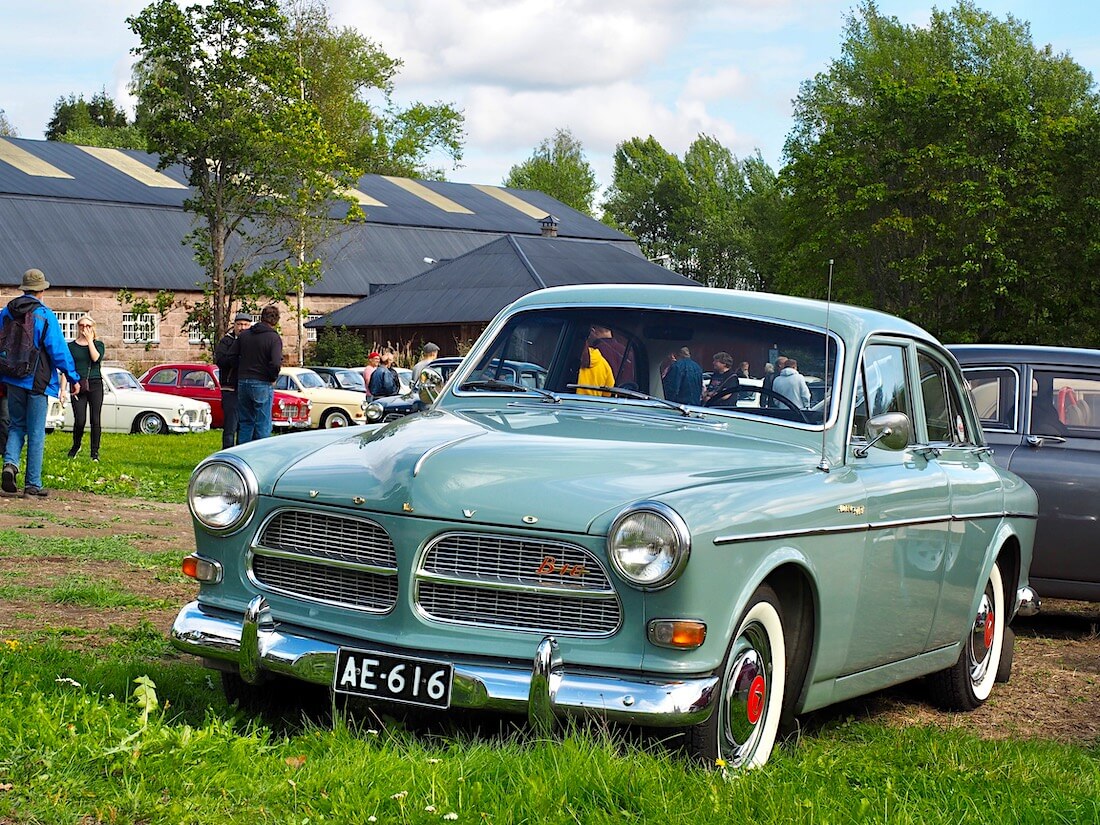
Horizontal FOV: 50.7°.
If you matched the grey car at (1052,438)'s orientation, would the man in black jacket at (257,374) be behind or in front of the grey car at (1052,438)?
behind

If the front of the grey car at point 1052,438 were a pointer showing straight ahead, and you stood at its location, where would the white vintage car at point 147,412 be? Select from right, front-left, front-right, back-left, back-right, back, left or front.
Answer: back-left

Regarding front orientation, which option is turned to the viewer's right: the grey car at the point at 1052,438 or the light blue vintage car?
the grey car

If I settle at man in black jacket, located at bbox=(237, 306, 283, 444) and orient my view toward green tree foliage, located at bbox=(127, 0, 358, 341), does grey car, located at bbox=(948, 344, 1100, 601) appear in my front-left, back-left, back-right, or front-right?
back-right

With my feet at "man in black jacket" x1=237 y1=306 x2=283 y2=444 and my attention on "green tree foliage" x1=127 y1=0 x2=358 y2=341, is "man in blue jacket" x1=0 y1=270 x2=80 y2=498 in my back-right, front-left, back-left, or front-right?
back-left

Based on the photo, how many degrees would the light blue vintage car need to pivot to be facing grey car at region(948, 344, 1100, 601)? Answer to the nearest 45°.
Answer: approximately 180°

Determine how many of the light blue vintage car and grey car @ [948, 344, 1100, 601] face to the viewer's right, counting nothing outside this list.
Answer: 1

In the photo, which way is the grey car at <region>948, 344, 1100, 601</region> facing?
to the viewer's right

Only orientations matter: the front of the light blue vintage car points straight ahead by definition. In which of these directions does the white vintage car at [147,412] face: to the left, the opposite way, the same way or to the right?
to the left

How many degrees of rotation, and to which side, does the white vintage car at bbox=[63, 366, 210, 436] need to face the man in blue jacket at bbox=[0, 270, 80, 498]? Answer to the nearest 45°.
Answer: approximately 45° to its right
